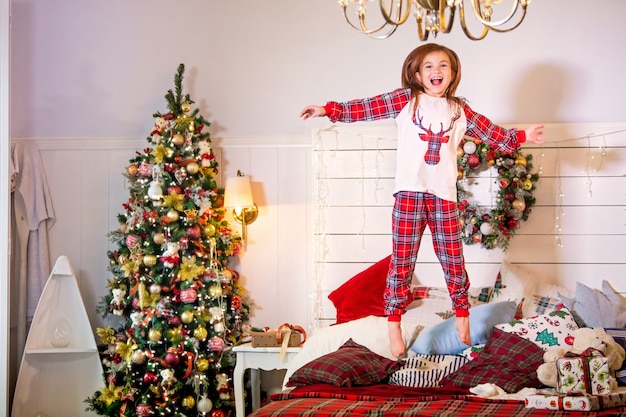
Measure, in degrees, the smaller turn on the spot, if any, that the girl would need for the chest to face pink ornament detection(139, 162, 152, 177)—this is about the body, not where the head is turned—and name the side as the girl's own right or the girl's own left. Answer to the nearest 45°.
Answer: approximately 135° to the girl's own right

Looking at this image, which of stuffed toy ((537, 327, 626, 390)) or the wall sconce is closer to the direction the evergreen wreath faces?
the stuffed toy

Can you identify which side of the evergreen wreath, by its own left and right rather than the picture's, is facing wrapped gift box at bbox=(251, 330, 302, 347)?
right

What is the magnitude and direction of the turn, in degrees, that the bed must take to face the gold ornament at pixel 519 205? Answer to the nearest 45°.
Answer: approximately 135° to its left

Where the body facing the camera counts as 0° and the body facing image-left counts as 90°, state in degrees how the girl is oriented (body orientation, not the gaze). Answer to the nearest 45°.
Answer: approximately 0°

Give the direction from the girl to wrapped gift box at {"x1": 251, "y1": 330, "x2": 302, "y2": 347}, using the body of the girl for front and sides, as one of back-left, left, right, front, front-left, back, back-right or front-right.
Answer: back-right

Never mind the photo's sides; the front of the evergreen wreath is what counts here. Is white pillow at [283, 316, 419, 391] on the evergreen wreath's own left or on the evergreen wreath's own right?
on the evergreen wreath's own right

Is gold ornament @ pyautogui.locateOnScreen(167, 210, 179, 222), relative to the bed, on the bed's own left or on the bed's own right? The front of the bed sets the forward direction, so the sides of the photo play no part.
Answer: on the bed's own right
